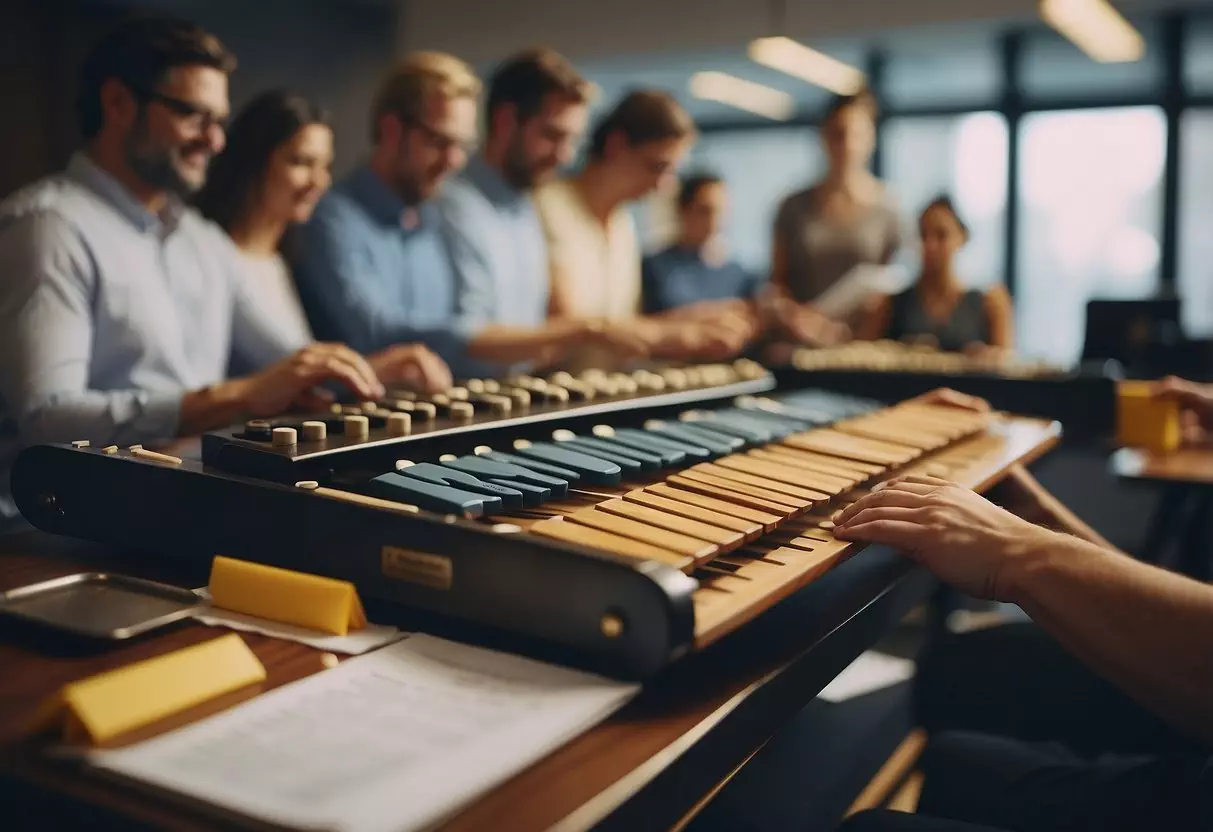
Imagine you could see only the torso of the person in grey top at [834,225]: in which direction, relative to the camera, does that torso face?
toward the camera

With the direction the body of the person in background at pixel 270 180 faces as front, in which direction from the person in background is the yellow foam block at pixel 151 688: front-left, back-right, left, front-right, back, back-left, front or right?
front-right

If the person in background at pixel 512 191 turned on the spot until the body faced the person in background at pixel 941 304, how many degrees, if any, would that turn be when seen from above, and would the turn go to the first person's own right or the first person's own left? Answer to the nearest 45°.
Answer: approximately 90° to the first person's own left

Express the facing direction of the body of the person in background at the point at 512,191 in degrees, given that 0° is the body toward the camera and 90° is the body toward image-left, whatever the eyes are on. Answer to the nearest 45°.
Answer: approximately 315°

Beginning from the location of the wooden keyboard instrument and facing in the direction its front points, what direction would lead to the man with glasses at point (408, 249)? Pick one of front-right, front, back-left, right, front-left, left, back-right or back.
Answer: back-left

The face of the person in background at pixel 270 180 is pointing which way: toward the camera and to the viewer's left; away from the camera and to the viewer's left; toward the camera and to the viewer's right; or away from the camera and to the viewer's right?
toward the camera and to the viewer's right

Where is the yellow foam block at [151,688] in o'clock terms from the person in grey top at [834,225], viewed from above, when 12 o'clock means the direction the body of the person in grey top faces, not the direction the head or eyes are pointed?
The yellow foam block is roughly at 12 o'clock from the person in grey top.

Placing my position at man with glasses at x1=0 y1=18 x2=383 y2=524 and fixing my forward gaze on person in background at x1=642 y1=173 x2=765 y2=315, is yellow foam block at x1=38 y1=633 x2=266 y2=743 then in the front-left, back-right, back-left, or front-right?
back-right

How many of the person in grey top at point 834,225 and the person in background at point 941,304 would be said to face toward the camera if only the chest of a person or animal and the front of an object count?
2

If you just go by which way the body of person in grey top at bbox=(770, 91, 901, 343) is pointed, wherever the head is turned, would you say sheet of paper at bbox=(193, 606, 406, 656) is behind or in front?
in front

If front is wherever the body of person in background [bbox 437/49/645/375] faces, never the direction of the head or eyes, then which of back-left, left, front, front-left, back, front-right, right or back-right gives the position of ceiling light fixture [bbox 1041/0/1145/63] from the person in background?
left
